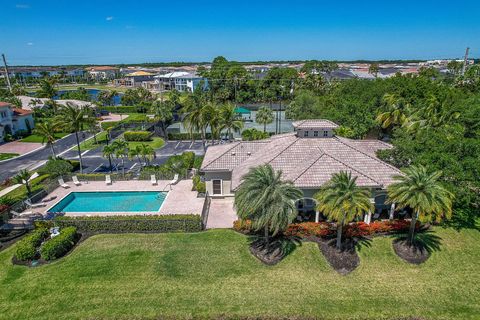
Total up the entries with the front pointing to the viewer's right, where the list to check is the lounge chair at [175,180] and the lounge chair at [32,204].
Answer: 1

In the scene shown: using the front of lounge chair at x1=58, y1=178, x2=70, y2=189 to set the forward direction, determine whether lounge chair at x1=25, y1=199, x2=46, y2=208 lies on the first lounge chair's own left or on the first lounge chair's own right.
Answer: on the first lounge chair's own right

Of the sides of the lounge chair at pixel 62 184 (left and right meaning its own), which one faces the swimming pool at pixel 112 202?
front

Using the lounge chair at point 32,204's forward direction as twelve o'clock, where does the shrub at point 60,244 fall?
The shrub is roughly at 3 o'clock from the lounge chair.

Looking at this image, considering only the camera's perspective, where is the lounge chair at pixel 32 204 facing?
facing to the right of the viewer

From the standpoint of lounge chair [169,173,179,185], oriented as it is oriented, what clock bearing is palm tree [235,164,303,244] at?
The palm tree is roughly at 10 o'clock from the lounge chair.

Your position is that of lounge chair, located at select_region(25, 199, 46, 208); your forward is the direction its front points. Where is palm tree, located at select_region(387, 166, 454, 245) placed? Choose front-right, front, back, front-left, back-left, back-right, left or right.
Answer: front-right

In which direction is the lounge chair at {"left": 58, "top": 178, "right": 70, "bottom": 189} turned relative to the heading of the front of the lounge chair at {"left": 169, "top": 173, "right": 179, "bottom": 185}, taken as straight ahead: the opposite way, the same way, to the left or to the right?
to the left

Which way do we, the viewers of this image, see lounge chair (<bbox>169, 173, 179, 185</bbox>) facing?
facing the viewer and to the left of the viewer

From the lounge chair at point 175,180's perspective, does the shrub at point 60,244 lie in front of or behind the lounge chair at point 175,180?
in front

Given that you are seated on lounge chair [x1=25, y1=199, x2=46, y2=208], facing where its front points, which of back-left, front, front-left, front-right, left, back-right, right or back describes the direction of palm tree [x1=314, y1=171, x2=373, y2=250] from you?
front-right

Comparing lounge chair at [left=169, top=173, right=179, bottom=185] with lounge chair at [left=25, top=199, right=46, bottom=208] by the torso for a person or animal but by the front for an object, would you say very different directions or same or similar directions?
very different directions
